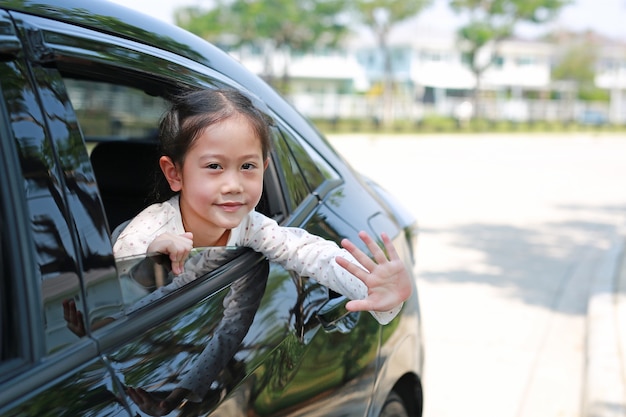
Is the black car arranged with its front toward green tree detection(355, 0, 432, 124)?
no
